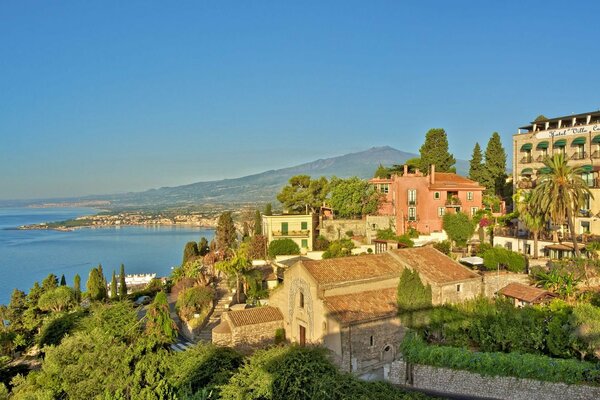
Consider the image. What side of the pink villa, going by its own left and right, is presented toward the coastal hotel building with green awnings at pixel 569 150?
left

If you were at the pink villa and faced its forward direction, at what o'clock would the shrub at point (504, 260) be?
The shrub is roughly at 11 o'clock from the pink villa.

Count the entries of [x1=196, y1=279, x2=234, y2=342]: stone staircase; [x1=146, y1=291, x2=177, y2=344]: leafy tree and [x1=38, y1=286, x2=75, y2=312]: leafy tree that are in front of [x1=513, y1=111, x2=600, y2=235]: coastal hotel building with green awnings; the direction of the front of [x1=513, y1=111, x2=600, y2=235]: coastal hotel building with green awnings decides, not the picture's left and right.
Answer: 3

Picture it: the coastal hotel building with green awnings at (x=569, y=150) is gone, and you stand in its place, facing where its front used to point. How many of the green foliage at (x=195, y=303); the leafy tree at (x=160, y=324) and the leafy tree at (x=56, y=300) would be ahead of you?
3

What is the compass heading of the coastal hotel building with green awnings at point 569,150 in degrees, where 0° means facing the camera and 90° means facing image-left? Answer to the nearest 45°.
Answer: approximately 45°

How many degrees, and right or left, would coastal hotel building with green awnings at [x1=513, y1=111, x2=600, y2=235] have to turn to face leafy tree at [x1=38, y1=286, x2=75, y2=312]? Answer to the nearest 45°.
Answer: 0° — it already faces it

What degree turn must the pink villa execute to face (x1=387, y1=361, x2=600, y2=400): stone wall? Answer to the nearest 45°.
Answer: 0° — it already faces it

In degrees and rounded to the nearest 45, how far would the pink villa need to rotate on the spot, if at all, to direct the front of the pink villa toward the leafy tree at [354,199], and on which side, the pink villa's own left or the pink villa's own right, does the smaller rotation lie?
approximately 90° to the pink villa's own right

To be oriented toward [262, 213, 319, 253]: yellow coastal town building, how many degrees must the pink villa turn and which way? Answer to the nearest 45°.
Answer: approximately 90° to its right

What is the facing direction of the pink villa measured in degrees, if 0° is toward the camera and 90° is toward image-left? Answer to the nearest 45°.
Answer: approximately 0°

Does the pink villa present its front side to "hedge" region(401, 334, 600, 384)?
yes
